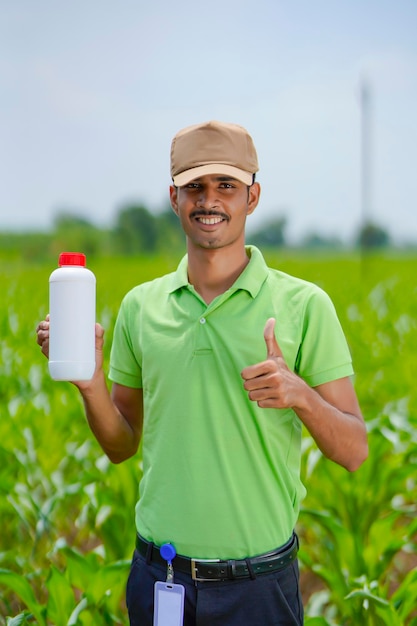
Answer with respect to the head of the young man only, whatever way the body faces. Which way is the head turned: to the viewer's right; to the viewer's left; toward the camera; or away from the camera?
toward the camera

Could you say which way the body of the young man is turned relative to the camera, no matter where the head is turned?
toward the camera
